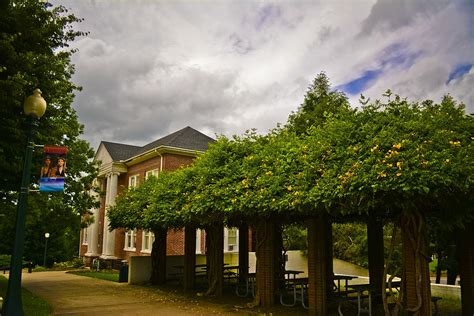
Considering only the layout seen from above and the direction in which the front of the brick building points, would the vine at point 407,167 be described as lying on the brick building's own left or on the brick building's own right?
on the brick building's own left

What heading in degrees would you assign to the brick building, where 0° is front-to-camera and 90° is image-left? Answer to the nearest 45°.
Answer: approximately 45°

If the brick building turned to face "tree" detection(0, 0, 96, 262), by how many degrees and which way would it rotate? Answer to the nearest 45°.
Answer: approximately 45° to its left

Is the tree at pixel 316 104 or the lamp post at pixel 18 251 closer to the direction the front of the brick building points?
the lamp post

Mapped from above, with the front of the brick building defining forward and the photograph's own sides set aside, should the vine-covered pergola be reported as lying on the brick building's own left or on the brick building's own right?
on the brick building's own left

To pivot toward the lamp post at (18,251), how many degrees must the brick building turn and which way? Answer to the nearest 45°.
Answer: approximately 45° to its left

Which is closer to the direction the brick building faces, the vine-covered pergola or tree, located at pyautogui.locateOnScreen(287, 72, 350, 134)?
the vine-covered pergola

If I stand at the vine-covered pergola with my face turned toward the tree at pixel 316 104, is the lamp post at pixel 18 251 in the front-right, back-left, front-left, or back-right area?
back-left
